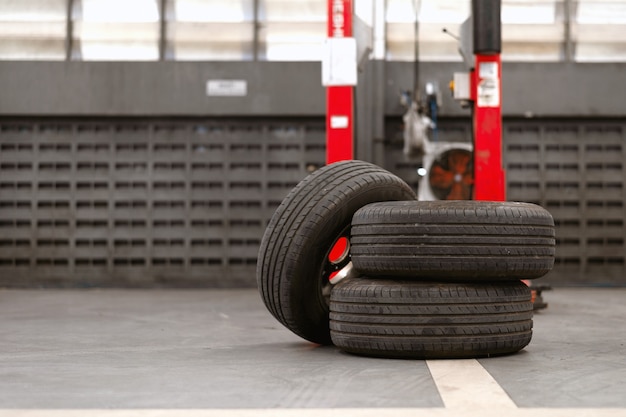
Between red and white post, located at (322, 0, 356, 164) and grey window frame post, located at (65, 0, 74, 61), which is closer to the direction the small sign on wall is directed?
the red and white post

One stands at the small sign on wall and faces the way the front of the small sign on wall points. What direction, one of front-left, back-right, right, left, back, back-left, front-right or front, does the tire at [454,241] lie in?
front

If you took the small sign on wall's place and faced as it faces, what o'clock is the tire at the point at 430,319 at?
The tire is roughly at 12 o'clock from the small sign on wall.

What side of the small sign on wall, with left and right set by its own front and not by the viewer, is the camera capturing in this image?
front

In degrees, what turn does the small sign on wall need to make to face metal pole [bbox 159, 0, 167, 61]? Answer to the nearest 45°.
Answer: approximately 135° to its right

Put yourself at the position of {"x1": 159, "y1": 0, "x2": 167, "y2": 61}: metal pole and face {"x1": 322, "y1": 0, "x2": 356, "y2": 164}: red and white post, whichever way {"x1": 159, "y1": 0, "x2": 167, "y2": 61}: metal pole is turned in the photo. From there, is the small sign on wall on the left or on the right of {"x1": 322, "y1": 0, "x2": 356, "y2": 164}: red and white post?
left

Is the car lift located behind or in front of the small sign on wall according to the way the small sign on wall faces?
in front

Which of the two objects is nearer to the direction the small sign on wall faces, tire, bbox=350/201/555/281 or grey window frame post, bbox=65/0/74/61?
the tire

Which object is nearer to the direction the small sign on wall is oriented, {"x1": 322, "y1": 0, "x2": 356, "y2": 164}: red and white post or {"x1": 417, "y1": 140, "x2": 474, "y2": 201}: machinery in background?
the red and white post

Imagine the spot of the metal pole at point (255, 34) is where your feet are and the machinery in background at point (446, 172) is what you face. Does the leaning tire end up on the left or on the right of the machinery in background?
right

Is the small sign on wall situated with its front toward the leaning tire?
yes

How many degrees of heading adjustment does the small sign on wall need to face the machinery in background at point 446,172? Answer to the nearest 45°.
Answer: approximately 45° to its left
